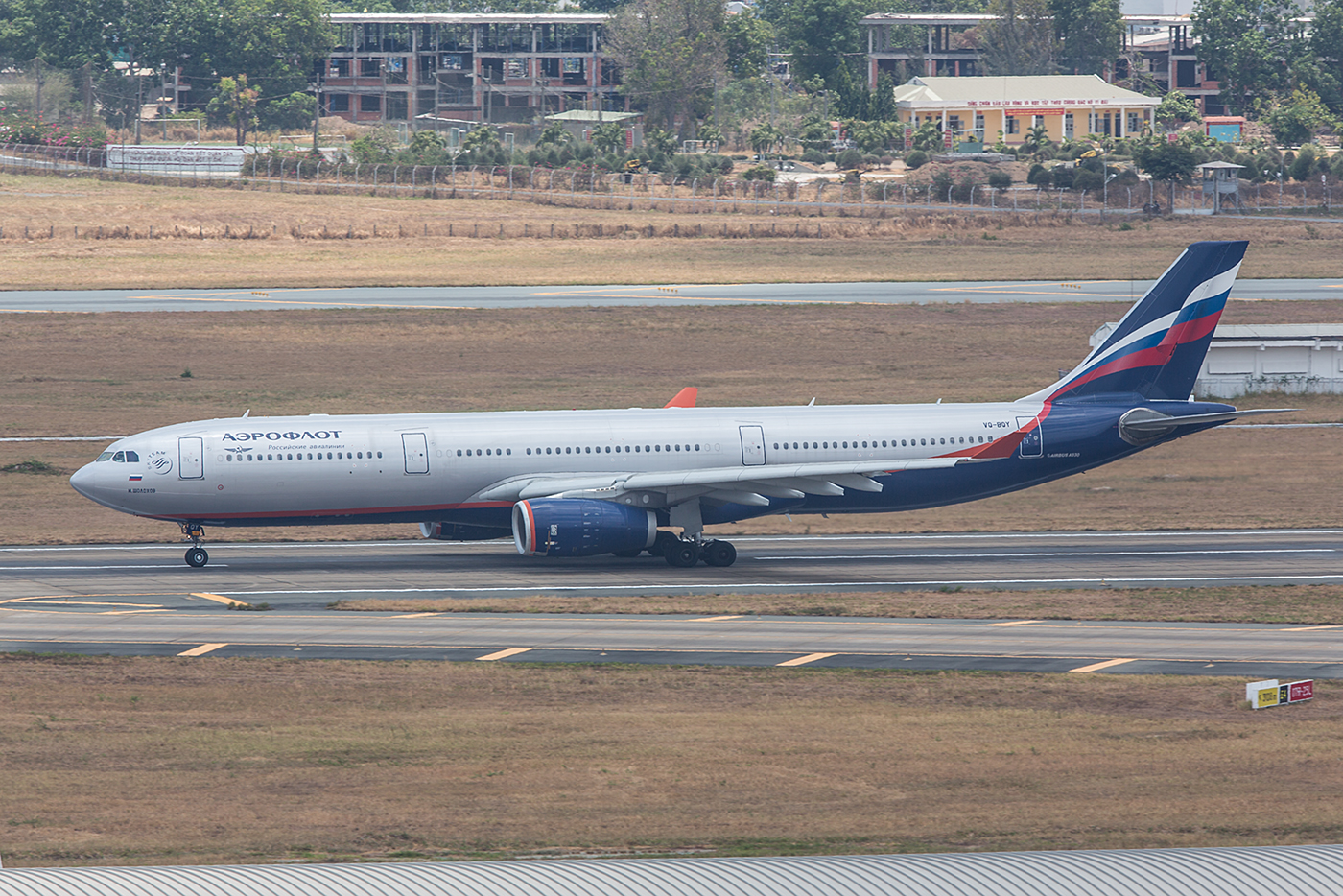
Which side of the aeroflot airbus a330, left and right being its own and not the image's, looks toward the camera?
left
